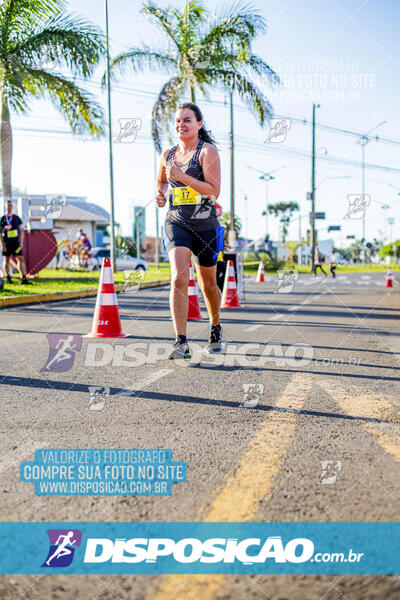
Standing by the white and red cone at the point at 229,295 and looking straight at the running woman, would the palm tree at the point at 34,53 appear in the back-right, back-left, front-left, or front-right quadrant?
back-right

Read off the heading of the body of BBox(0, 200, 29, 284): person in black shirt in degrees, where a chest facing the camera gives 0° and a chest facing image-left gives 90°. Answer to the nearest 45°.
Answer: approximately 0°

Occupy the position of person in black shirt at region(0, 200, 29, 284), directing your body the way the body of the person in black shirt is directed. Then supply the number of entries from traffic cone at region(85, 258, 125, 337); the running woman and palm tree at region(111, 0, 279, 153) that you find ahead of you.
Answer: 2

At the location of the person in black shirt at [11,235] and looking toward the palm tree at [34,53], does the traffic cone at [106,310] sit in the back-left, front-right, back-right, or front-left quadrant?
back-right

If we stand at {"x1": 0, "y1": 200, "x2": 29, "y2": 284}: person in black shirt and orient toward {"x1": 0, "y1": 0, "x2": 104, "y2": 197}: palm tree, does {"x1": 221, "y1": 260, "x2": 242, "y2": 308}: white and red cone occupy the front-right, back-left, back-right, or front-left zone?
back-right

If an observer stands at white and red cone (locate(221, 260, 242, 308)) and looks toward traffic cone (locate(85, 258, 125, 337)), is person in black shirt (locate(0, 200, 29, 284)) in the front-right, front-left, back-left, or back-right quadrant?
back-right

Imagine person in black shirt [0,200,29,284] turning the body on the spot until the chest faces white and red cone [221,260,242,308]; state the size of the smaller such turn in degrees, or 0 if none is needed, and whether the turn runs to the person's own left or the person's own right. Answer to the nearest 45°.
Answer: approximately 45° to the person's own left

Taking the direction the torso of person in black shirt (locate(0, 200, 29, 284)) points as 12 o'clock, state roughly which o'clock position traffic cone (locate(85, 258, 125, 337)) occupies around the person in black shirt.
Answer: The traffic cone is roughly at 12 o'clock from the person in black shirt.
